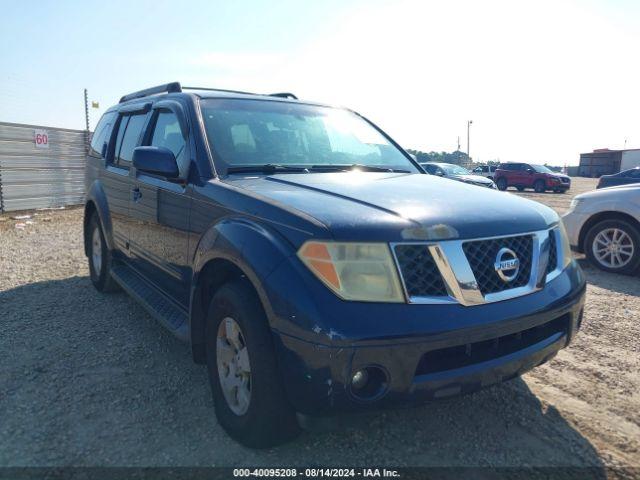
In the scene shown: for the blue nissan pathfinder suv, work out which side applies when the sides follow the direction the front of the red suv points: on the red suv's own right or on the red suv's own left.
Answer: on the red suv's own right

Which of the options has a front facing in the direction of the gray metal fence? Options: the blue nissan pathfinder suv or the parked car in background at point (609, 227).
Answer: the parked car in background

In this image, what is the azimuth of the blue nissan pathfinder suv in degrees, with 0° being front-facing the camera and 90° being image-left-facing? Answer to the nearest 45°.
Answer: approximately 315°

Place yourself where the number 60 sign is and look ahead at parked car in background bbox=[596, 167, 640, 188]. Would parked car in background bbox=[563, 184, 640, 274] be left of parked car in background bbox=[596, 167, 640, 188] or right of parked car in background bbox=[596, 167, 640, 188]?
right

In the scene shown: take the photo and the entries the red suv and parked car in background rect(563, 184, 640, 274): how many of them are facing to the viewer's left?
1

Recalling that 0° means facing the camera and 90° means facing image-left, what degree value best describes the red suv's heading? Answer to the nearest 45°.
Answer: approximately 315°

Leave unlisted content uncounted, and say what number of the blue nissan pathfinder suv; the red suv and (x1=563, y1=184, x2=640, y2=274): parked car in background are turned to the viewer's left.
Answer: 1

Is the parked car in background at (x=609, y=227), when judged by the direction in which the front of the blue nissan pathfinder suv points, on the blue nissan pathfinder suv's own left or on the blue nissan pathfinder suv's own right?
on the blue nissan pathfinder suv's own left

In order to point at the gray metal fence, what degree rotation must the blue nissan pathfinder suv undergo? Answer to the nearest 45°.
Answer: approximately 180°

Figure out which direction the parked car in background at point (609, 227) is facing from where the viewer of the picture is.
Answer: facing to the left of the viewer

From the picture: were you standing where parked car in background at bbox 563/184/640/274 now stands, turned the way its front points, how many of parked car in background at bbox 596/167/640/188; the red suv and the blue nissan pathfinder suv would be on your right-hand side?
2

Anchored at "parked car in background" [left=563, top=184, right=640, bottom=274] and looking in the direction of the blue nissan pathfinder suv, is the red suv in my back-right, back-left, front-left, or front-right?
back-right

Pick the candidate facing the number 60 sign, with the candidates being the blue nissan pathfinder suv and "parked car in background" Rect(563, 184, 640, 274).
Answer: the parked car in background

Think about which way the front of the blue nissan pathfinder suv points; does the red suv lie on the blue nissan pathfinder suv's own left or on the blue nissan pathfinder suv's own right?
on the blue nissan pathfinder suv's own left

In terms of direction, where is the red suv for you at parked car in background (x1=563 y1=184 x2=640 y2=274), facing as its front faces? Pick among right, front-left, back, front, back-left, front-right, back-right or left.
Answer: right

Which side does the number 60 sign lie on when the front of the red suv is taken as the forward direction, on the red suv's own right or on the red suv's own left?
on the red suv's own right

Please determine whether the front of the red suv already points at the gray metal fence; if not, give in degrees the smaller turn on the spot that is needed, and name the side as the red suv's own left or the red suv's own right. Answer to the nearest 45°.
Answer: approximately 90° to the red suv's own right

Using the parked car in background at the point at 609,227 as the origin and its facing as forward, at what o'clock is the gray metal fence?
The gray metal fence is roughly at 12 o'clock from the parked car in background.

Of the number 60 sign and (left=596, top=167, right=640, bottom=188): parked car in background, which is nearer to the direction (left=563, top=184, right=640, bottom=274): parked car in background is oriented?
the number 60 sign
